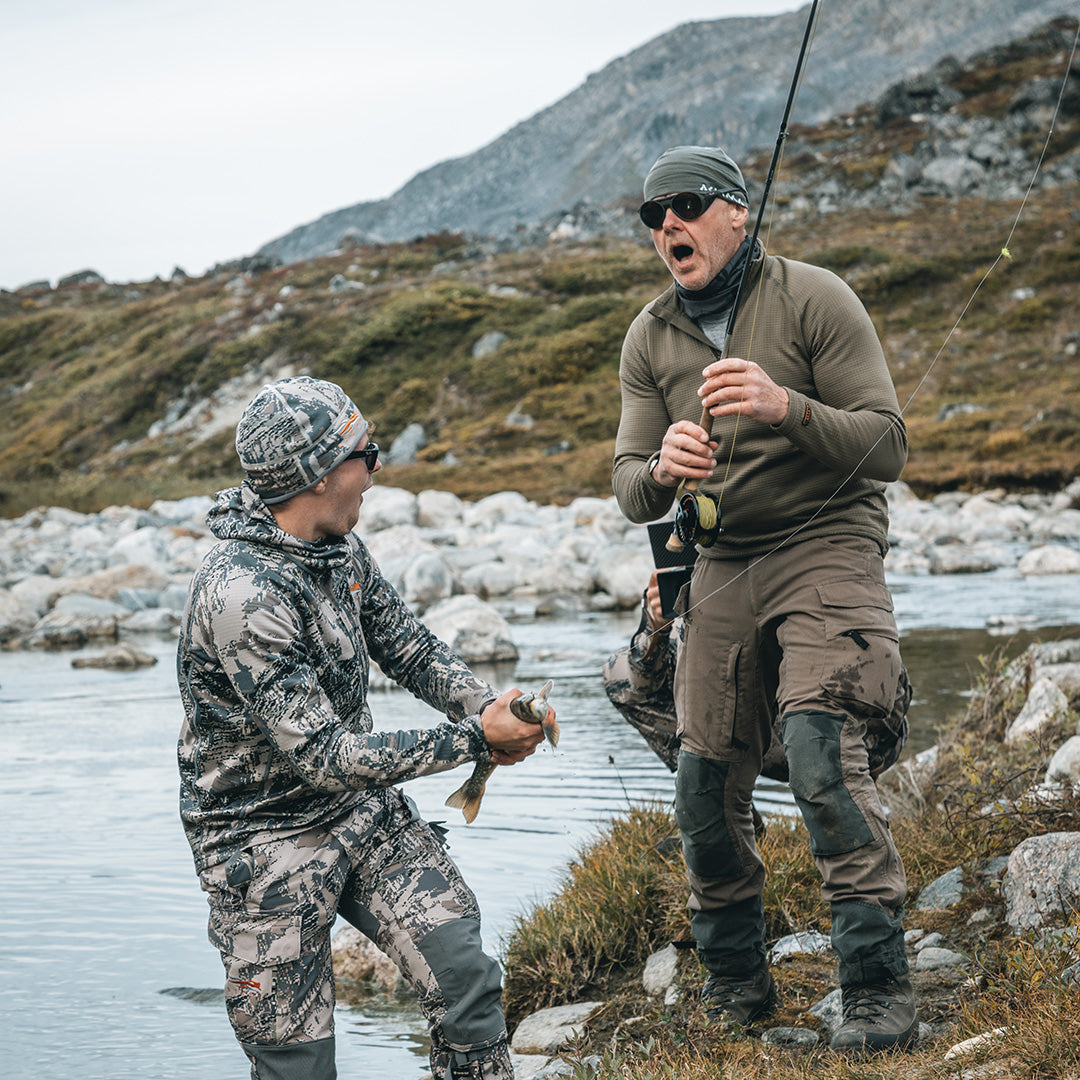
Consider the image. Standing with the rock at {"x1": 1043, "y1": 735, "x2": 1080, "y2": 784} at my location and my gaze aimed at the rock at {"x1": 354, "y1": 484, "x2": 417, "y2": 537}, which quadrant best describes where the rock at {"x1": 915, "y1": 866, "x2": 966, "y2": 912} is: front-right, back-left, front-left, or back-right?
back-left

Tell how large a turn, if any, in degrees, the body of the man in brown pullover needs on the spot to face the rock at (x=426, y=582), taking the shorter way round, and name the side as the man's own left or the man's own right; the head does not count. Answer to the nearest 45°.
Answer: approximately 135° to the man's own right

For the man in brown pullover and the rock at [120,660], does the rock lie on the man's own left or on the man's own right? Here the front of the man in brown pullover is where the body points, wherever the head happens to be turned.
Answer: on the man's own right

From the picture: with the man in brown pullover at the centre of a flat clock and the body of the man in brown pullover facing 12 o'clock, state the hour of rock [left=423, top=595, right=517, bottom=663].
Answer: The rock is roughly at 4 o'clock from the man in brown pullover.

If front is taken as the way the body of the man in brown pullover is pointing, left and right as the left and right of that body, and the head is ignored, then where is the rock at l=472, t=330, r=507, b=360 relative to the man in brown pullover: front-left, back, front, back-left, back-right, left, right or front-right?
back-right

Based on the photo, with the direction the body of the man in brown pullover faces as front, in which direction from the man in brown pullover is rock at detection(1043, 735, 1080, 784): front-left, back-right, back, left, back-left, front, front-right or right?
back

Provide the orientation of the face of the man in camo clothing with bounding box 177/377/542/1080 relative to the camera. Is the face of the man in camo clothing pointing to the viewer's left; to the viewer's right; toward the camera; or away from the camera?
to the viewer's right

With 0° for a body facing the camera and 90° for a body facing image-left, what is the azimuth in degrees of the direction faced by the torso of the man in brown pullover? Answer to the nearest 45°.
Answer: approximately 45°

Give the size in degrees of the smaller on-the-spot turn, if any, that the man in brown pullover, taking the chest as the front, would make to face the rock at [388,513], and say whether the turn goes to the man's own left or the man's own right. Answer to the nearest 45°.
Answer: approximately 135° to the man's own right

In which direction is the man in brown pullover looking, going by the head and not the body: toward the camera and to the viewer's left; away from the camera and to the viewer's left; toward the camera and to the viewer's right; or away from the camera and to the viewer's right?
toward the camera and to the viewer's left

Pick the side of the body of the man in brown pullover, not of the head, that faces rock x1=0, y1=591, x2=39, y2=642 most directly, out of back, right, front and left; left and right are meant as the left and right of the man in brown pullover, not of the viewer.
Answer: right

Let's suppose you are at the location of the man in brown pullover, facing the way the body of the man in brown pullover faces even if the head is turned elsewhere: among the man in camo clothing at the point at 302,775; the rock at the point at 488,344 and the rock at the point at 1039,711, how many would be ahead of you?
1
